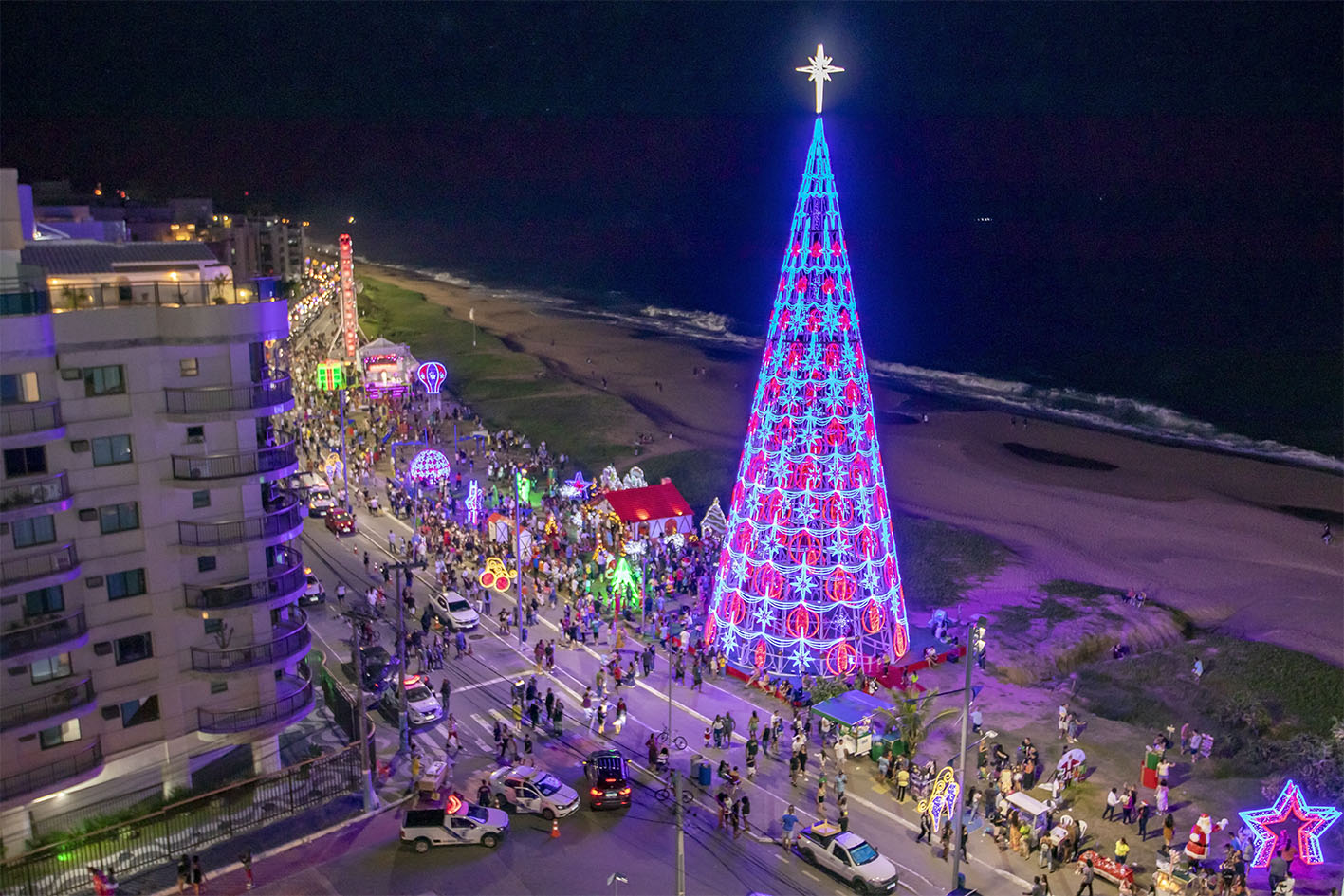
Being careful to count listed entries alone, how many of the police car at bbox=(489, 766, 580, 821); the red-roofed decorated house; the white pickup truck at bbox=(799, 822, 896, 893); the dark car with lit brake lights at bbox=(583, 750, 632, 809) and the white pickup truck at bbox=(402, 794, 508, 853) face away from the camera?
1

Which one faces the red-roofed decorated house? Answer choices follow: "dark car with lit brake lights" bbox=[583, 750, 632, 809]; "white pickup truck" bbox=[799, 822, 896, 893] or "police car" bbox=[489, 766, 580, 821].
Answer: the dark car with lit brake lights

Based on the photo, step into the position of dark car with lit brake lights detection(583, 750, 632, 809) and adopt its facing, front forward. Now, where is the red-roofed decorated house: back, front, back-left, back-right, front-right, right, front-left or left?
front

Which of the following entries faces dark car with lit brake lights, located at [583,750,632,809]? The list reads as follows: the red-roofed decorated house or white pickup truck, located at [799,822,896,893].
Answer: the red-roofed decorated house

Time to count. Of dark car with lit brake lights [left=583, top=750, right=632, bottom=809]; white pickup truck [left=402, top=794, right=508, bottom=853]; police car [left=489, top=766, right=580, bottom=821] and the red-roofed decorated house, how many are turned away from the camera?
1

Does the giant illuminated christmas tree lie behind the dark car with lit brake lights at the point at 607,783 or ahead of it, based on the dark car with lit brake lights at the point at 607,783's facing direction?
ahead

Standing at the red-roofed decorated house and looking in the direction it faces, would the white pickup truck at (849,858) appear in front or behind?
in front

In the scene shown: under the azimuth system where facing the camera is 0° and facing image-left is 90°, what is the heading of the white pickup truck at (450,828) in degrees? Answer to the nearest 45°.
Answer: approximately 270°

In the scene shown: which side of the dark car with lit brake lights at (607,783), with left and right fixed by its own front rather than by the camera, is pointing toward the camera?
back

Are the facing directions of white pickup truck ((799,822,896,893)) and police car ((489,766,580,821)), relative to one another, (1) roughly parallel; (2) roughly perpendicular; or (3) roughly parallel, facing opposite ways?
roughly parallel

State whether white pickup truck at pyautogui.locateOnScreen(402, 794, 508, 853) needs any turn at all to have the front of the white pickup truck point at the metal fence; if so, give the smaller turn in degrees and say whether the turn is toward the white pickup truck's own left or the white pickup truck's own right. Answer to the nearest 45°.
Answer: approximately 180°

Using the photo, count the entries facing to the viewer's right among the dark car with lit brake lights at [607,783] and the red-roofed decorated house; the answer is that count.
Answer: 0

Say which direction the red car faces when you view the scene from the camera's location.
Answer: facing the viewer and to the right of the viewer

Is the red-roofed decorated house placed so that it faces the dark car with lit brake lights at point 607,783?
yes

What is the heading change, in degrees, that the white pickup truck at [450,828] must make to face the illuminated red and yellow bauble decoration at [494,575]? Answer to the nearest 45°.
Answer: approximately 90° to its left

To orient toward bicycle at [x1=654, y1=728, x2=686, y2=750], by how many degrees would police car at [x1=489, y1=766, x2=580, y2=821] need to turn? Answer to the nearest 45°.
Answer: approximately 90° to its left

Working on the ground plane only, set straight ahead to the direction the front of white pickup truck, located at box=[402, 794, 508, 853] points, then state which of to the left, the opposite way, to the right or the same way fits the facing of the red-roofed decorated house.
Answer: to the right

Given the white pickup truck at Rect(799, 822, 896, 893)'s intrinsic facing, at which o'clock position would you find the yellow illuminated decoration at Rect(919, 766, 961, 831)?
The yellow illuminated decoration is roughly at 9 o'clock from the white pickup truck.
